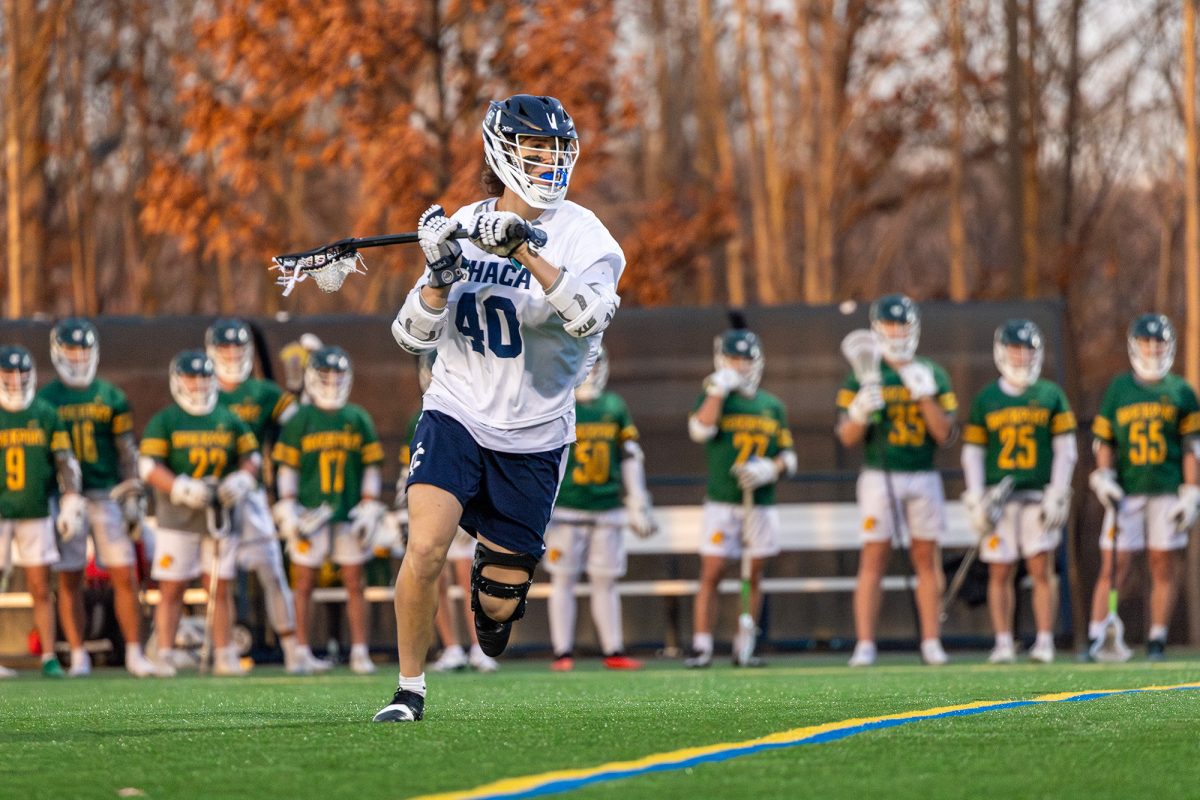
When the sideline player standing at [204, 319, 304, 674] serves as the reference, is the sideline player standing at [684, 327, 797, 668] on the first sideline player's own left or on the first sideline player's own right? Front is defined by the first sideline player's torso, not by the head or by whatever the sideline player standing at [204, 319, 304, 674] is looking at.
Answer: on the first sideline player's own left

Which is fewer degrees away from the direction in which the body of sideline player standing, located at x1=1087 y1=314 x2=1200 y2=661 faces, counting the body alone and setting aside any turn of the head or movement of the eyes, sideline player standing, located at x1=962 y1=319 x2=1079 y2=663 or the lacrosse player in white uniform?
the lacrosse player in white uniform

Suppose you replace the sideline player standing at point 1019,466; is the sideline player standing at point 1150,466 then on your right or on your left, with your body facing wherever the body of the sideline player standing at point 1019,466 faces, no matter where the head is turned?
on your left

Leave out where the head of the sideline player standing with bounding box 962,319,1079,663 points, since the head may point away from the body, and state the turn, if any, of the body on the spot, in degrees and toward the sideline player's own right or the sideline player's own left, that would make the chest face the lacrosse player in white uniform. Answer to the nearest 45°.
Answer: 0° — they already face them

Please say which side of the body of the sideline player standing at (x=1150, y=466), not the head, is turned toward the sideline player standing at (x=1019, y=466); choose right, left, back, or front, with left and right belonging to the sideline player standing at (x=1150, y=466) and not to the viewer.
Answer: right

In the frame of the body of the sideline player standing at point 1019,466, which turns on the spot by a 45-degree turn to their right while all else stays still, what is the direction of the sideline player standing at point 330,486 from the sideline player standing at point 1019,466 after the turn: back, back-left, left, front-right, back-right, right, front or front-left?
front-right
